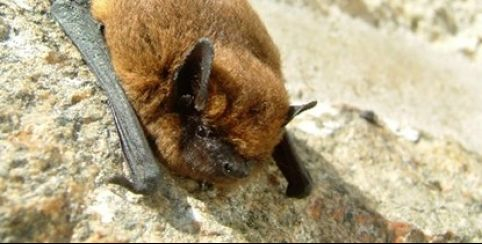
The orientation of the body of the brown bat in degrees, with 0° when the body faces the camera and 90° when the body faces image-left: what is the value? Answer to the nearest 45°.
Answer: approximately 315°
